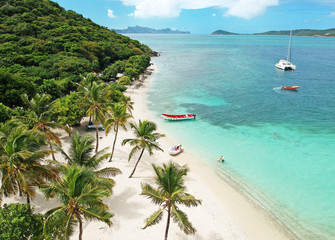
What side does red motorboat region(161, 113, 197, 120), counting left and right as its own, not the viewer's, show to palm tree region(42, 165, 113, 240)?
left

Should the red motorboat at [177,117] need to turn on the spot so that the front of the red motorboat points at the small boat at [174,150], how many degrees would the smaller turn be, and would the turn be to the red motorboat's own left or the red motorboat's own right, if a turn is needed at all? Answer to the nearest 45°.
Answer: approximately 90° to the red motorboat's own left

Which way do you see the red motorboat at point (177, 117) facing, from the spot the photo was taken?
facing to the left of the viewer

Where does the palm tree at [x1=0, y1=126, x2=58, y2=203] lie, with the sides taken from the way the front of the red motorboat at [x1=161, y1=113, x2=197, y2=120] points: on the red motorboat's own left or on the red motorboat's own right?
on the red motorboat's own left
